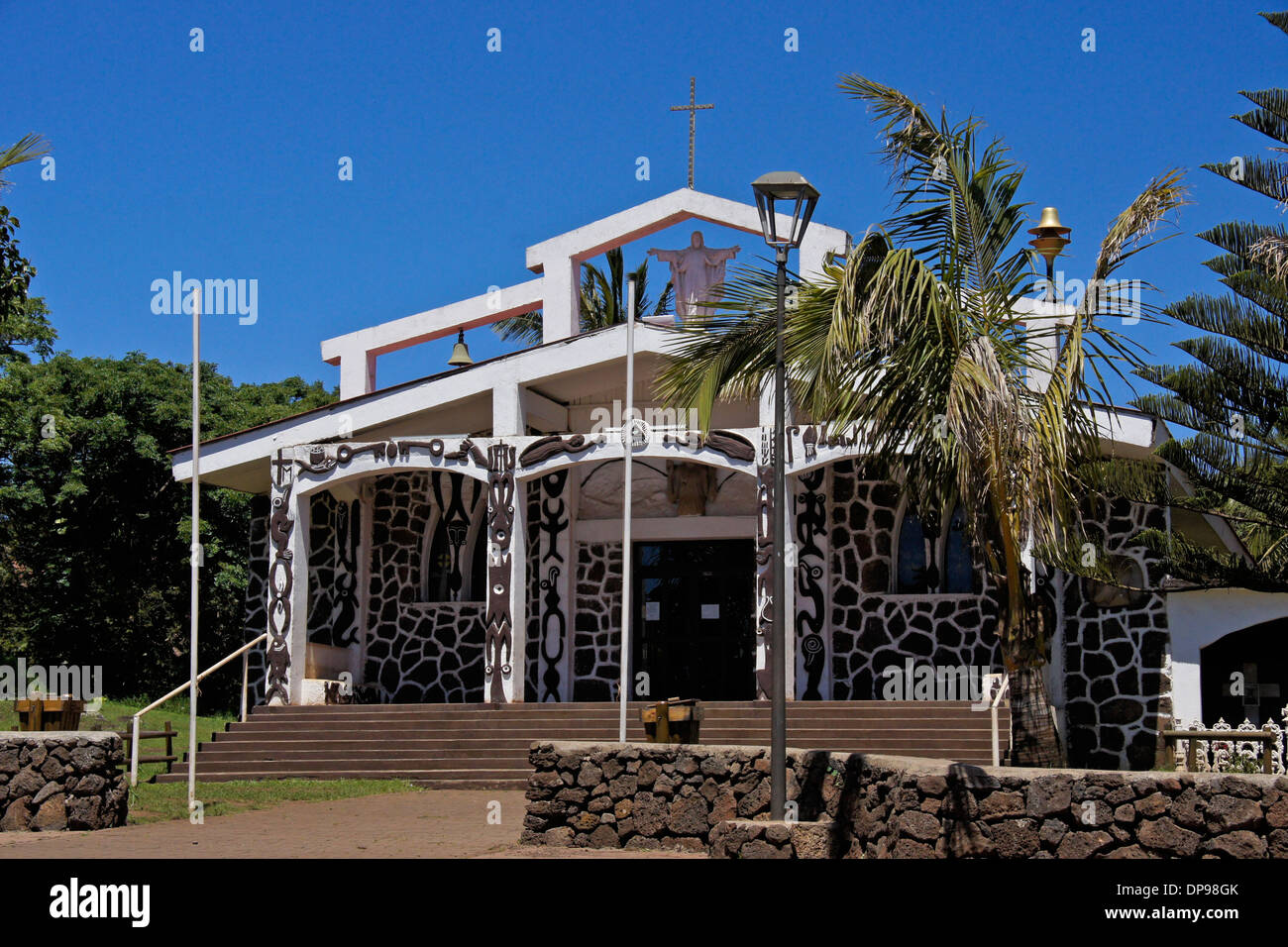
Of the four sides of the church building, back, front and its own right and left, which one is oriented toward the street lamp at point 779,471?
front

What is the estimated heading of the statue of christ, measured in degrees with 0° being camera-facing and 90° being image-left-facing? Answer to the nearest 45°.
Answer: approximately 0°

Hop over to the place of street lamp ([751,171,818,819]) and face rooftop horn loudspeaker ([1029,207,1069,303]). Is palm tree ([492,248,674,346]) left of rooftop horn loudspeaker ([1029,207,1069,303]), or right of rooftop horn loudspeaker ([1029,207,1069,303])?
left

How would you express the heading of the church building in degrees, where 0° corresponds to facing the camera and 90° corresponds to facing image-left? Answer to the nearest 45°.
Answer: approximately 0°

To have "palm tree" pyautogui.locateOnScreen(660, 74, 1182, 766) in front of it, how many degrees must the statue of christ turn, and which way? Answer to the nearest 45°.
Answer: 0° — it already faces it

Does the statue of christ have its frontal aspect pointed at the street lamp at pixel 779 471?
yes
